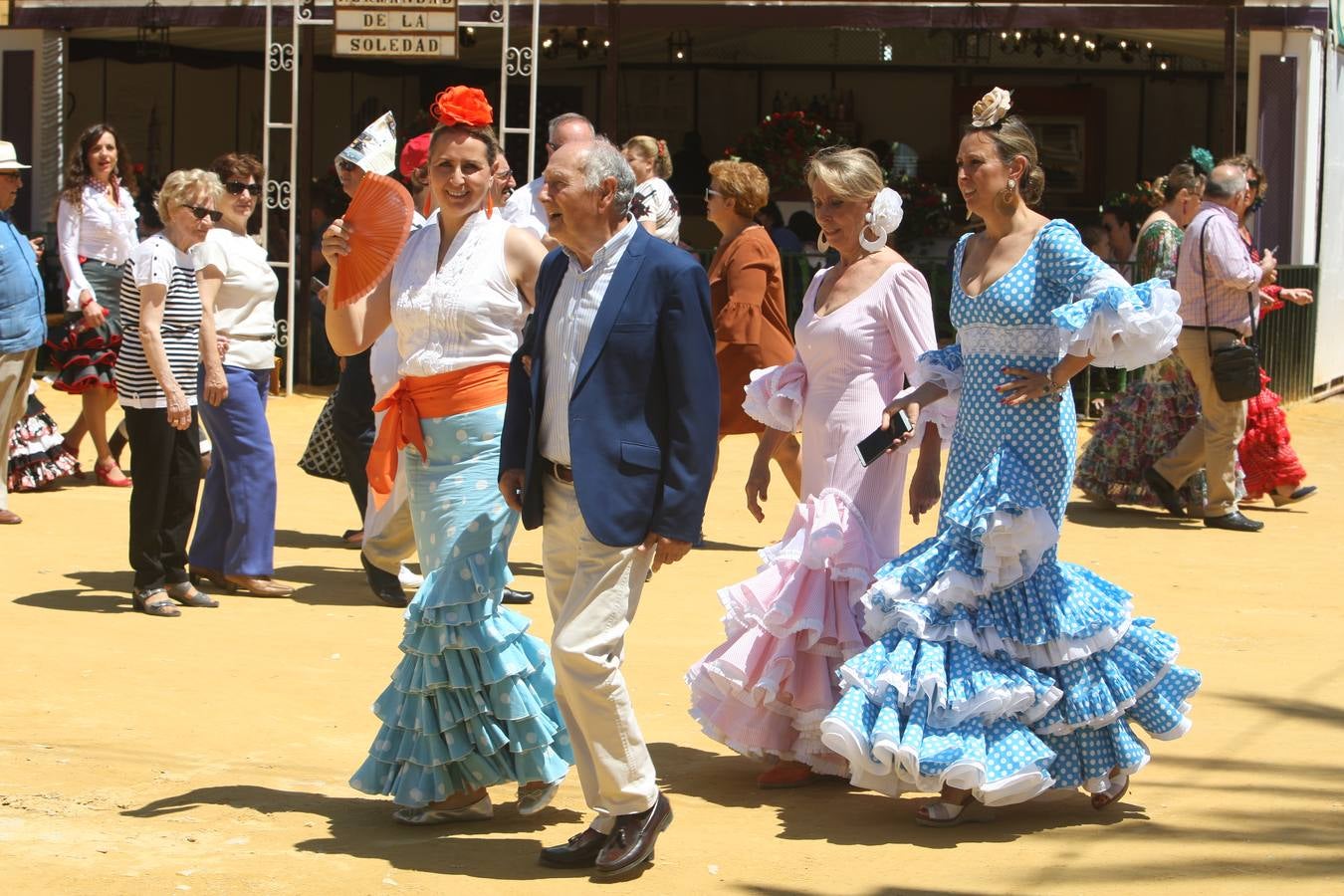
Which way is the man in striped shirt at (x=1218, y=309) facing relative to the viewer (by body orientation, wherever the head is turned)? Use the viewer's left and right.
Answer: facing to the right of the viewer

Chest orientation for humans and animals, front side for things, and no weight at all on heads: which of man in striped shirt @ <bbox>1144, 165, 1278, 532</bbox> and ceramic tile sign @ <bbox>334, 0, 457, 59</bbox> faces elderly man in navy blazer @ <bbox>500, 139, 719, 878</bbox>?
the ceramic tile sign

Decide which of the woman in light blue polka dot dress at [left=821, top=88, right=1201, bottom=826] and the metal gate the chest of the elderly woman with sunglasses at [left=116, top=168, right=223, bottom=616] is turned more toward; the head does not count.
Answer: the woman in light blue polka dot dress

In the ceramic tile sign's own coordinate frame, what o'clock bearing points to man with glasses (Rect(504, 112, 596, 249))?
The man with glasses is roughly at 12 o'clock from the ceramic tile sign.

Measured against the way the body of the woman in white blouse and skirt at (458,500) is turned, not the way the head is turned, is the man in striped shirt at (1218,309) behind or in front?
behind

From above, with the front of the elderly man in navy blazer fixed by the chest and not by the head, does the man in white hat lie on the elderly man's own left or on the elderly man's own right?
on the elderly man's own right

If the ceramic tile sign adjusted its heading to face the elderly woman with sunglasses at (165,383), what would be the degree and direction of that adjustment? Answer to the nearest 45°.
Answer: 0° — it already faces them

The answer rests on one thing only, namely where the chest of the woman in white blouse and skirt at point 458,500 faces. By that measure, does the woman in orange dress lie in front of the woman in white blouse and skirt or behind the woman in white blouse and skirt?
behind

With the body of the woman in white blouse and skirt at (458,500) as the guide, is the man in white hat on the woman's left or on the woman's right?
on the woman's right

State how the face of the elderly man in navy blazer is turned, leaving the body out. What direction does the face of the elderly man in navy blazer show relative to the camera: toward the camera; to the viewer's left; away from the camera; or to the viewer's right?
to the viewer's left

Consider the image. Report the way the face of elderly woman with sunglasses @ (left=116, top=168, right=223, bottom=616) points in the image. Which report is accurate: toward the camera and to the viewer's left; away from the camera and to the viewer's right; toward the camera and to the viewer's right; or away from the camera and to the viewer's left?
toward the camera and to the viewer's right

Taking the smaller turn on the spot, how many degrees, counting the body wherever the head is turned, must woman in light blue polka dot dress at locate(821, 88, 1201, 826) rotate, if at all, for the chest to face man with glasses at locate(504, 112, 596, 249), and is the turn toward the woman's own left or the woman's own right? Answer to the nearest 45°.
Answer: approximately 90° to the woman's own right
